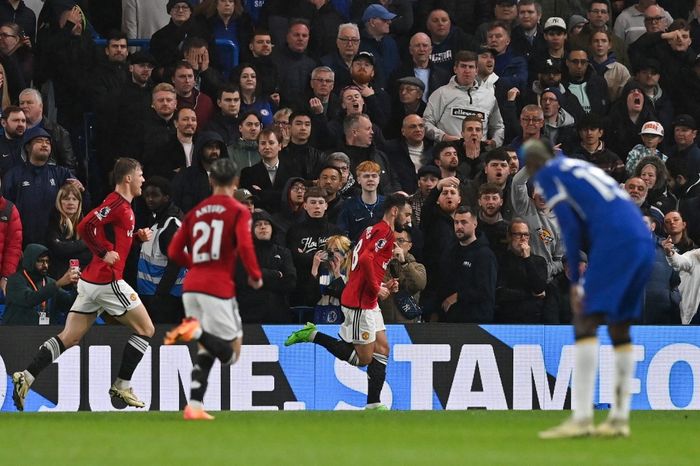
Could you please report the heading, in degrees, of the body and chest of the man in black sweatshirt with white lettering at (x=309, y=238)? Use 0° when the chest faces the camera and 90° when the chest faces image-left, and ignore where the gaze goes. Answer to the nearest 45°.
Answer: approximately 0°

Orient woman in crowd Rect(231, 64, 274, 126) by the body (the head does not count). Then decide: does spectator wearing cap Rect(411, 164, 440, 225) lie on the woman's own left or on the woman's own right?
on the woman's own left

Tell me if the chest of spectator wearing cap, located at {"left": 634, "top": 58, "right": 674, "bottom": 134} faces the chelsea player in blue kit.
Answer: yes

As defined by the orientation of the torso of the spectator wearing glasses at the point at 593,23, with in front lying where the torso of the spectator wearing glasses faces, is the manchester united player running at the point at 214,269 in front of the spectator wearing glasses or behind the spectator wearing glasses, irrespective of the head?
in front

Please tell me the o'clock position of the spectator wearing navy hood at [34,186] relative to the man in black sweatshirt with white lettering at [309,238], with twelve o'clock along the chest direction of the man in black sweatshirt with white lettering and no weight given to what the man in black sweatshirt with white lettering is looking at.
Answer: The spectator wearing navy hood is roughly at 3 o'clock from the man in black sweatshirt with white lettering.

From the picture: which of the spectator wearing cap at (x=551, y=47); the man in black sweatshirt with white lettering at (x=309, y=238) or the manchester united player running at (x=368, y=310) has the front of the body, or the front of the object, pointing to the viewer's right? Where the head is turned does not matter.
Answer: the manchester united player running

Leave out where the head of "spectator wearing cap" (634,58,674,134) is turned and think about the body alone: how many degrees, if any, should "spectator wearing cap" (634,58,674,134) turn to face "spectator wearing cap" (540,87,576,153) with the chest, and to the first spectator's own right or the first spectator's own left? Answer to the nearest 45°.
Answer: approximately 45° to the first spectator's own right

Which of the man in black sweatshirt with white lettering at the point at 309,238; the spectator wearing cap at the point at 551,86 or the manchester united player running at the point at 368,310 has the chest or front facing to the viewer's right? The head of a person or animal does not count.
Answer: the manchester united player running

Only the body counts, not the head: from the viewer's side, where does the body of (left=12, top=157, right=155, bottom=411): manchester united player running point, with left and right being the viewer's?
facing to the right of the viewer

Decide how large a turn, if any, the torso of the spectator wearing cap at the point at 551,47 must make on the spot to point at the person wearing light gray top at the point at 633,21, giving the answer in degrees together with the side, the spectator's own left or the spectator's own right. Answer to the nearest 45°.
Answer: approximately 135° to the spectator's own left

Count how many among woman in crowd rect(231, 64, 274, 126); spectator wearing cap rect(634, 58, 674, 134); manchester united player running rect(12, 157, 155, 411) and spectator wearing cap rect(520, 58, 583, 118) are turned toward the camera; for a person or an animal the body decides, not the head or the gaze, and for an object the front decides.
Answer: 3
